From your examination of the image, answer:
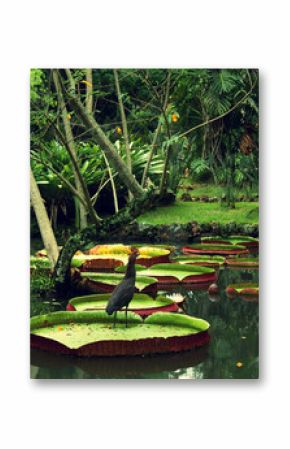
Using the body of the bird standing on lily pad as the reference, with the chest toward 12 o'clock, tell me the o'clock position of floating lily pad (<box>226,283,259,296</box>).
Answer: The floating lily pad is roughly at 12 o'clock from the bird standing on lily pad.

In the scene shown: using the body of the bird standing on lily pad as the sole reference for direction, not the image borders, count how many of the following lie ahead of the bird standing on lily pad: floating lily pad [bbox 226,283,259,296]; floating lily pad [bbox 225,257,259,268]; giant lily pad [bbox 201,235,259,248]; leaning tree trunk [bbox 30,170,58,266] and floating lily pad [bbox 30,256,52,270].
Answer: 3

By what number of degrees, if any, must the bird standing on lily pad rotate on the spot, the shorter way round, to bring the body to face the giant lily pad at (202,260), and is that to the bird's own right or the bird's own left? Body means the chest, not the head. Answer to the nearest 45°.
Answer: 0° — it already faces it

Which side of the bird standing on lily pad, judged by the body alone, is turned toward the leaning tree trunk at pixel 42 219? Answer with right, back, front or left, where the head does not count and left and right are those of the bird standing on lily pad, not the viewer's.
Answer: left

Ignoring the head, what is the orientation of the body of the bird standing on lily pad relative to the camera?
to the viewer's right
